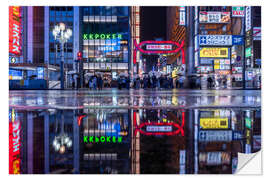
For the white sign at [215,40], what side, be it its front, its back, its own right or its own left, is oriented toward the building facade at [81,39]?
right

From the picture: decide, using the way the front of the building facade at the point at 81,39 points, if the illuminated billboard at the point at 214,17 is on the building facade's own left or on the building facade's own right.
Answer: on the building facade's own left

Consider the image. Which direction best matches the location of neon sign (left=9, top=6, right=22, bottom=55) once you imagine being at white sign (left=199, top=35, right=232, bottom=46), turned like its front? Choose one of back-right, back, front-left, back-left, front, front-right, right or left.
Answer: front-right

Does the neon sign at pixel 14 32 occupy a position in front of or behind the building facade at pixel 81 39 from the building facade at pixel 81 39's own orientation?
in front

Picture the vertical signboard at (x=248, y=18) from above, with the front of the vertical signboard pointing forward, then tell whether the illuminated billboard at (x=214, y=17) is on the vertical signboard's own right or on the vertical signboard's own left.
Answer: on the vertical signboard's own right

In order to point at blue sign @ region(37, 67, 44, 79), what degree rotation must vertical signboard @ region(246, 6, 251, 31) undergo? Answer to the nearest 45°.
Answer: approximately 45° to its right

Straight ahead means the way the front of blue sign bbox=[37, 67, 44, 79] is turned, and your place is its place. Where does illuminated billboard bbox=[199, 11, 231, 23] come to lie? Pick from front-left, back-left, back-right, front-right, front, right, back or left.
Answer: left

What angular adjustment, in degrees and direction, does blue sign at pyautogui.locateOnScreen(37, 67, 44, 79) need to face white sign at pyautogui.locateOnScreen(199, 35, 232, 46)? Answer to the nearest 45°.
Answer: approximately 90° to its left

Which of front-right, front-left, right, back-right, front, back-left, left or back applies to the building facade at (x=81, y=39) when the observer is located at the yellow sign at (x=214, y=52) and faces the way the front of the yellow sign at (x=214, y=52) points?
right

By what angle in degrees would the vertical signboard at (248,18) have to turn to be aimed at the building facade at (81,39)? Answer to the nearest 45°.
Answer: approximately 90° to its right

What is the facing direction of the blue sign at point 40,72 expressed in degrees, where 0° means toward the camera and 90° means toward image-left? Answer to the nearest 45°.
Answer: approximately 0°
